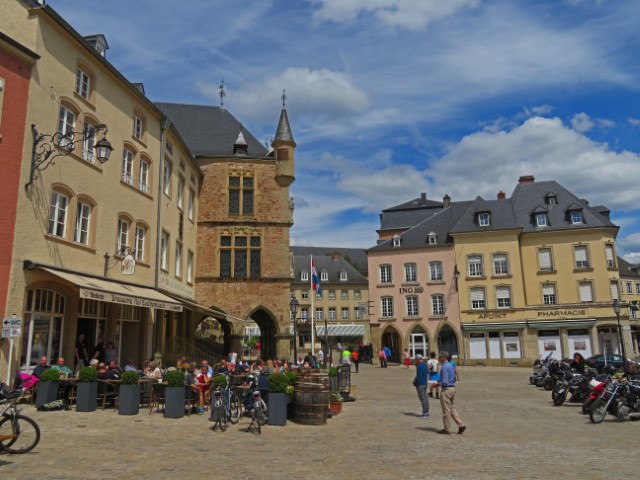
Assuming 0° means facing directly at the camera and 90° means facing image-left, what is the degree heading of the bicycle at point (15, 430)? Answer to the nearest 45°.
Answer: approximately 270°

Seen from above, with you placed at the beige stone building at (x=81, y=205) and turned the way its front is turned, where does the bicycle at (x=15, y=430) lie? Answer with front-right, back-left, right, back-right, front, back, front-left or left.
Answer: front-right

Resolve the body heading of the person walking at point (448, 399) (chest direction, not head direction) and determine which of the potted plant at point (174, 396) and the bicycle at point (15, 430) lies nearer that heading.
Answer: the potted plant

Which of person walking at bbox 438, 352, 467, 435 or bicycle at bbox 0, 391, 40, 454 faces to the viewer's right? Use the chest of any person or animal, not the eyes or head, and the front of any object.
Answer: the bicycle

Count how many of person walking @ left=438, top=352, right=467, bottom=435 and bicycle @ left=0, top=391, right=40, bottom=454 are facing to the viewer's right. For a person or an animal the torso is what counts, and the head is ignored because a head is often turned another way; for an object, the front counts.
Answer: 1

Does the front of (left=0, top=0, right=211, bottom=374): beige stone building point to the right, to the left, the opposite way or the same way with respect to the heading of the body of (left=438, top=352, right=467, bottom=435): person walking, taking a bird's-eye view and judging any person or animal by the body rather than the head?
the opposite way

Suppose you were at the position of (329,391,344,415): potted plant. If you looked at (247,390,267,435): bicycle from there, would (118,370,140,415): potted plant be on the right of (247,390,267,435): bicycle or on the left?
right

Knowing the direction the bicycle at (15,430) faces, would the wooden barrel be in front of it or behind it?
in front

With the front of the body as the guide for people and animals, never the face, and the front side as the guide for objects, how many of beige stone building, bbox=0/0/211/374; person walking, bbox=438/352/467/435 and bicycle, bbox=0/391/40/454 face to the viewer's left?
1

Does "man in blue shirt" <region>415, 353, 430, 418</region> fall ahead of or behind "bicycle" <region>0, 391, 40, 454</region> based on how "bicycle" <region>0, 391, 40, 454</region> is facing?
ahead

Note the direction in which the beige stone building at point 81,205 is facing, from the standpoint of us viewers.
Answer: facing the viewer and to the right of the viewer

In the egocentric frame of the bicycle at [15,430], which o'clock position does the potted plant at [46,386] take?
The potted plant is roughly at 9 o'clock from the bicycle.

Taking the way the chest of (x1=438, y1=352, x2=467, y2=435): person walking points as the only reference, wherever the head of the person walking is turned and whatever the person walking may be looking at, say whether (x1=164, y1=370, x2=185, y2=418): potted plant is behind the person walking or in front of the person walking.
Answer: in front

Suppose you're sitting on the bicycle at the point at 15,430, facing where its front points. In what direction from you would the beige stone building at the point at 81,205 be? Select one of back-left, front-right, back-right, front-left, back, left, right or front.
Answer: left

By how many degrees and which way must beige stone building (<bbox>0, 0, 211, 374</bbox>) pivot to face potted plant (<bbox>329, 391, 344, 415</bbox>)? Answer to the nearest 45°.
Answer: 0° — it already faces it

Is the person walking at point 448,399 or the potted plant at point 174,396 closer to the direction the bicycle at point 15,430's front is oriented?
the person walking

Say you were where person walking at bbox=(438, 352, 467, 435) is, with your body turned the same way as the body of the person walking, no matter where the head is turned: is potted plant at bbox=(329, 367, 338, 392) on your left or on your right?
on your right
